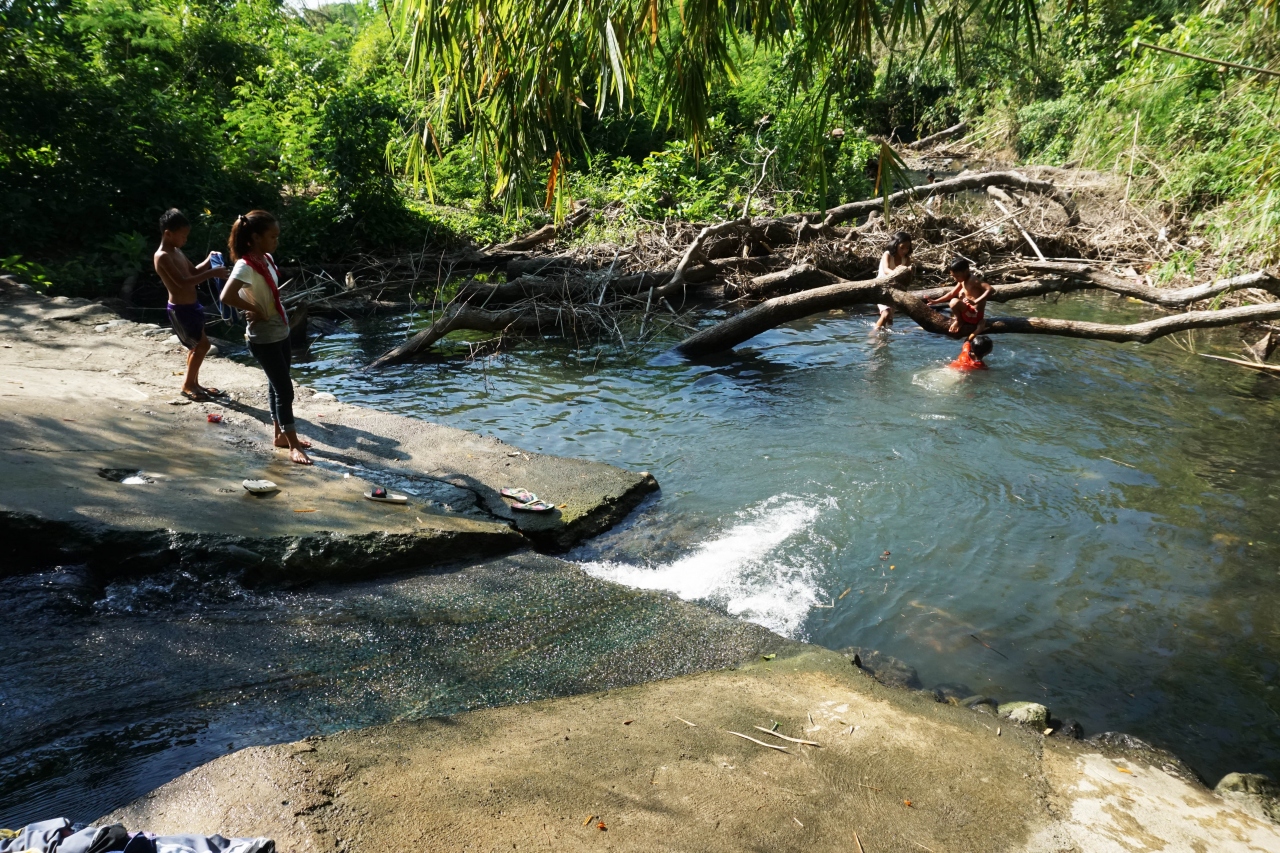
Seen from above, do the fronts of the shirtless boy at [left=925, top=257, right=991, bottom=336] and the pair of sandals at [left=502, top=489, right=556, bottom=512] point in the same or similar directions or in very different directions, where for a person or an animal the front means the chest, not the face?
very different directions

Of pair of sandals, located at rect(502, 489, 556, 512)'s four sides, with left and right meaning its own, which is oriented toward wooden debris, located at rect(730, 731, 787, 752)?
right

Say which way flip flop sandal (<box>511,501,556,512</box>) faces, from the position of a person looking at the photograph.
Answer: facing to the right of the viewer

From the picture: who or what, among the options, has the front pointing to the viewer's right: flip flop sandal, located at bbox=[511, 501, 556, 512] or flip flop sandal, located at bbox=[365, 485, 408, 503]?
flip flop sandal, located at bbox=[511, 501, 556, 512]

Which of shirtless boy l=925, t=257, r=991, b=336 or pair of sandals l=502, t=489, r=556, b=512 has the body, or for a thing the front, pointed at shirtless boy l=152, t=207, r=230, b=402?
shirtless boy l=925, t=257, r=991, b=336

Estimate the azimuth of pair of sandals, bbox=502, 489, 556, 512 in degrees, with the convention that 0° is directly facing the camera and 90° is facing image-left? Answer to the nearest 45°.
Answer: approximately 270°

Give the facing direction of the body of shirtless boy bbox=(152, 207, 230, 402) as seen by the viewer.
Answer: to the viewer's right

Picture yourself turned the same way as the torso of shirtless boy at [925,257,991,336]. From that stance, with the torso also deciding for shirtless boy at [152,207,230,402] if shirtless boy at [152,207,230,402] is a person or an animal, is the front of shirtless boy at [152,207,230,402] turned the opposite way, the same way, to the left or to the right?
the opposite way

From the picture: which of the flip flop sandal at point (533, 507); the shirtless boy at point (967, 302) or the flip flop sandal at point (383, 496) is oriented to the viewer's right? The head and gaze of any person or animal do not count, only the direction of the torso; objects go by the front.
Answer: the flip flop sandal at point (533, 507)

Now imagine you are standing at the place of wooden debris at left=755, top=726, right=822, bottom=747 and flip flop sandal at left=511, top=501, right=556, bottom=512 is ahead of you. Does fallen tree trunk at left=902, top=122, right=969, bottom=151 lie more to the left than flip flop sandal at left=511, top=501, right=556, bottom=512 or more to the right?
right

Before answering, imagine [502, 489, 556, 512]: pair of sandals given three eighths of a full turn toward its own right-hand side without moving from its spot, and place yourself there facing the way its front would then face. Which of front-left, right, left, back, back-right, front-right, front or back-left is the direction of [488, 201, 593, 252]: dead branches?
back-right
